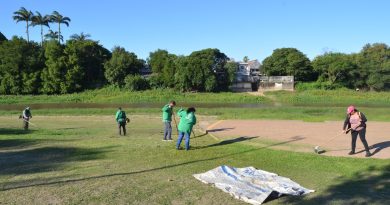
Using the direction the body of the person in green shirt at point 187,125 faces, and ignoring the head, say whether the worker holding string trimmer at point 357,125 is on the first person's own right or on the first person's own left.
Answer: on the first person's own right

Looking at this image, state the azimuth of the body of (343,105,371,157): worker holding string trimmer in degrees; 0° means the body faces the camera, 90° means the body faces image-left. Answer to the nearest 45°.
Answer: approximately 45°

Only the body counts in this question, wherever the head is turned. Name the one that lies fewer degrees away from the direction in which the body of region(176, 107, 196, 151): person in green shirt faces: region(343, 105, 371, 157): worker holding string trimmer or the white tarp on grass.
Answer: the worker holding string trimmer

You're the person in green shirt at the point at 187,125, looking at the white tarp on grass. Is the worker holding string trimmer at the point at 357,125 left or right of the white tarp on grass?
left

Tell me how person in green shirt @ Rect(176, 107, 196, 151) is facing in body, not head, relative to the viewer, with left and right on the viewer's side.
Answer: facing away from the viewer and to the right of the viewer

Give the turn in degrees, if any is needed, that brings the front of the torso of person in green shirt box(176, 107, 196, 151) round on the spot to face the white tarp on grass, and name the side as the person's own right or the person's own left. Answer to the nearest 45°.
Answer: approximately 135° to the person's own right
